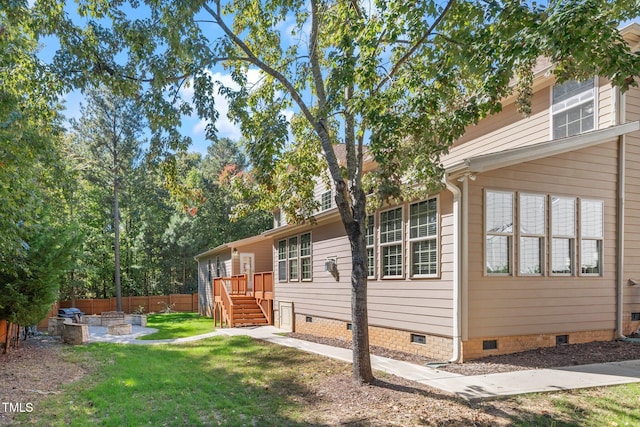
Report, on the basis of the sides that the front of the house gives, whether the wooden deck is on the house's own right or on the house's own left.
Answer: on the house's own left

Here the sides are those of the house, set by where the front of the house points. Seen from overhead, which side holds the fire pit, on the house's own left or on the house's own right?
on the house's own left
